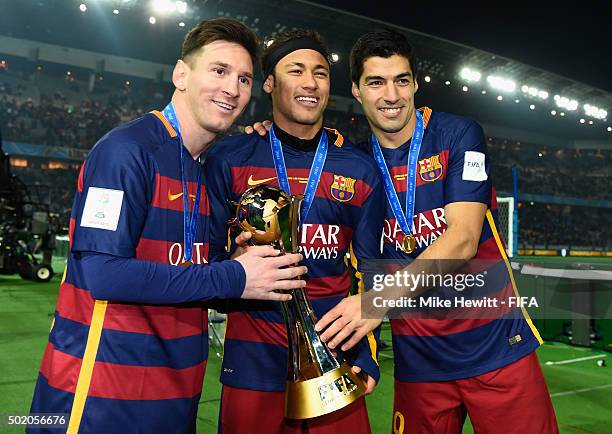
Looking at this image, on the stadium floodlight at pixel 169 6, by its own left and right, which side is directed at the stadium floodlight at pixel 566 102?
left

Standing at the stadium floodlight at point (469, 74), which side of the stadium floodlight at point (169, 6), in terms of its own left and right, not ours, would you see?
left

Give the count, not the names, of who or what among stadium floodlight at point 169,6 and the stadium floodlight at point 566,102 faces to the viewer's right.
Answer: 0

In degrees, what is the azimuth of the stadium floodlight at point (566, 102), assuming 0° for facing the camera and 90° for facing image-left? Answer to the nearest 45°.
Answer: approximately 45°

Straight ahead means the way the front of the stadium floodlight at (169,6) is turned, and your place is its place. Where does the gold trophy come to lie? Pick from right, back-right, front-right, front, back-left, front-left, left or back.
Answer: front

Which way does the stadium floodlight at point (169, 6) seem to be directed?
toward the camera

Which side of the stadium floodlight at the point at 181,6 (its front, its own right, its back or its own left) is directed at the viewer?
front

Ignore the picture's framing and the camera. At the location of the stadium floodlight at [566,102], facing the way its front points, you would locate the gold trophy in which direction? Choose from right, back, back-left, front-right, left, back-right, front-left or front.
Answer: front-left

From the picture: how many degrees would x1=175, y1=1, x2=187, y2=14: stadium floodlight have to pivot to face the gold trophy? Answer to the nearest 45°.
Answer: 0° — it already faces it

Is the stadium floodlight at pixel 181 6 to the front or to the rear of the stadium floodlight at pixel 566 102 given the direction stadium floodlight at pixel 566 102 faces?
to the front

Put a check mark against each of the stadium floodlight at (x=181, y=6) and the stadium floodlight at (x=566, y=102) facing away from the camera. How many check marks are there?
0
